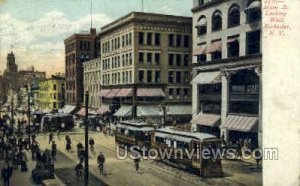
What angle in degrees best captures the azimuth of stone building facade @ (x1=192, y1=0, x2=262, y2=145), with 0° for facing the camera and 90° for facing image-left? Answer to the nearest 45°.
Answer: approximately 45°

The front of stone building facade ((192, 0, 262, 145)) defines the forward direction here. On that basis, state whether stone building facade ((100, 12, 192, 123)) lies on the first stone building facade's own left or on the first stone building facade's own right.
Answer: on the first stone building facade's own right
